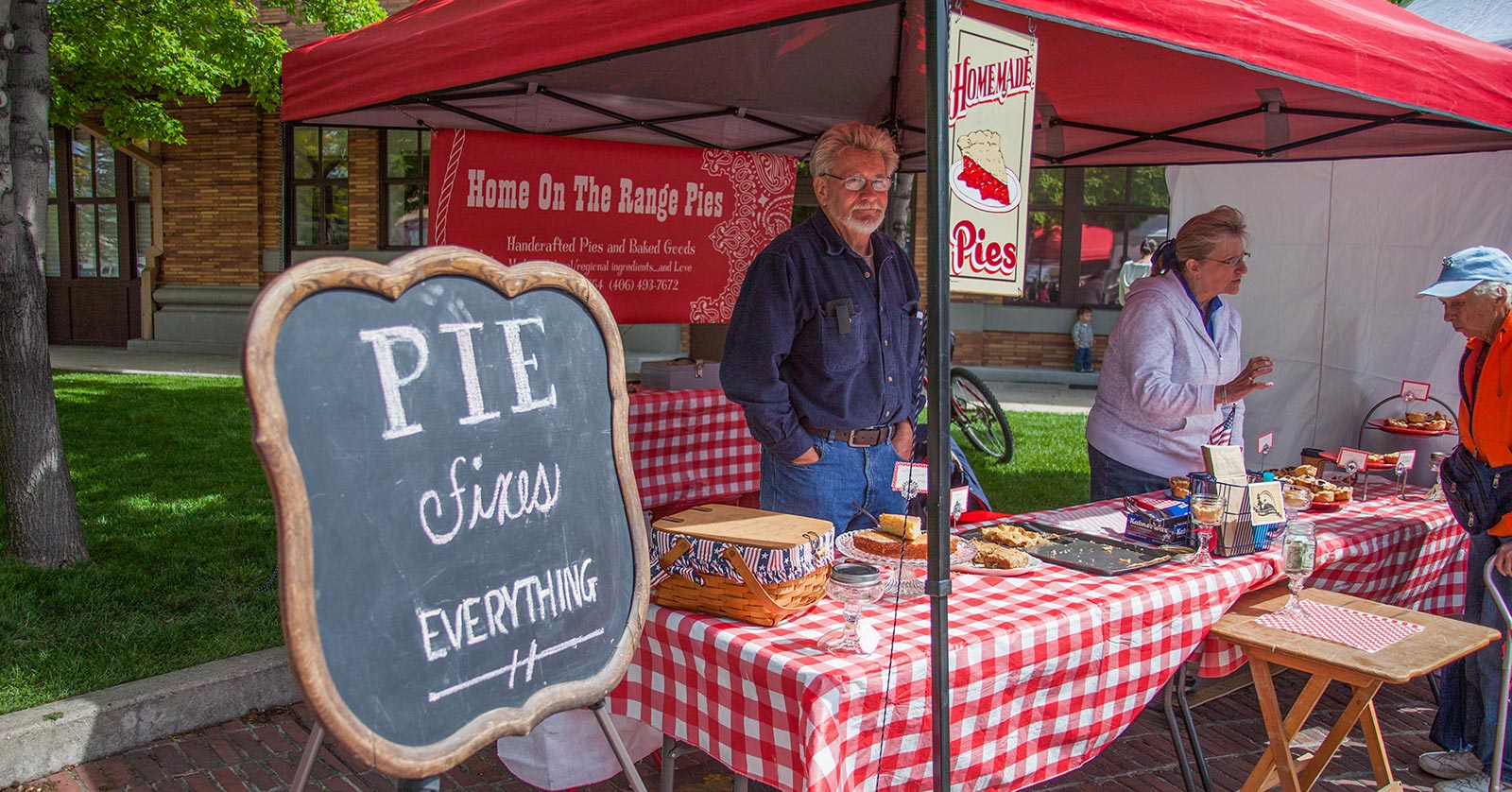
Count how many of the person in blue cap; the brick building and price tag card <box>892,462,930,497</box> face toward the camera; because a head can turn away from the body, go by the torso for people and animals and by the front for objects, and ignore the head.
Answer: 2

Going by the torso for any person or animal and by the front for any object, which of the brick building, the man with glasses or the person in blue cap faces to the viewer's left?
the person in blue cap

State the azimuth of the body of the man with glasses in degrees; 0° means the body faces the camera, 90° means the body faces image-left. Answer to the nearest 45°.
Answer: approximately 315°

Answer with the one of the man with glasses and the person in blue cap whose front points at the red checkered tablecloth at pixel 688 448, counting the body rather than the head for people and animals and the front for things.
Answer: the person in blue cap

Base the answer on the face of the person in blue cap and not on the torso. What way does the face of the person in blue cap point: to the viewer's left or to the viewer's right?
to the viewer's left

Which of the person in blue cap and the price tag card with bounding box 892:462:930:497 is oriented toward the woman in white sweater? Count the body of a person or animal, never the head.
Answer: the person in blue cap

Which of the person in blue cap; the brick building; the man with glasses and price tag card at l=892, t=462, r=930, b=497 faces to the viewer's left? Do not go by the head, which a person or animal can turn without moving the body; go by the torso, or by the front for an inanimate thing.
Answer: the person in blue cap

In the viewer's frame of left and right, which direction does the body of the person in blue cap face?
facing to the left of the viewer
